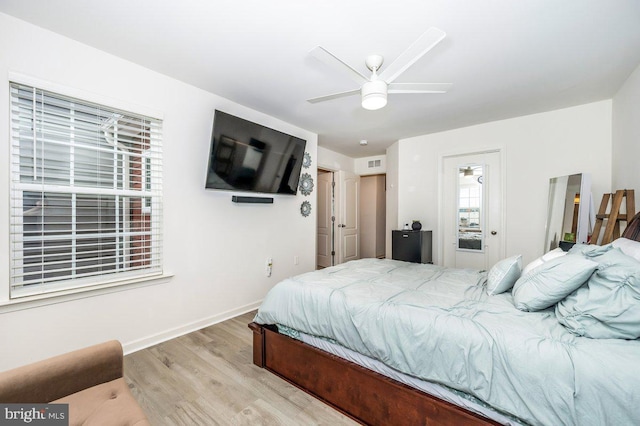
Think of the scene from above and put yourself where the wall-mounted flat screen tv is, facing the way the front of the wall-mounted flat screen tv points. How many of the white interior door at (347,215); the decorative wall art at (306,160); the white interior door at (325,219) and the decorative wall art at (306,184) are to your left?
4

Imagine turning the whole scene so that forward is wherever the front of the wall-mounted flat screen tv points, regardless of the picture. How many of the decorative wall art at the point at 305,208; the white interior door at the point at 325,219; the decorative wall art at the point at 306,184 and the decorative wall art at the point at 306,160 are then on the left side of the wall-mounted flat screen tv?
4

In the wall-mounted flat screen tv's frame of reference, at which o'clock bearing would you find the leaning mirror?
The leaning mirror is roughly at 11 o'clock from the wall-mounted flat screen tv.

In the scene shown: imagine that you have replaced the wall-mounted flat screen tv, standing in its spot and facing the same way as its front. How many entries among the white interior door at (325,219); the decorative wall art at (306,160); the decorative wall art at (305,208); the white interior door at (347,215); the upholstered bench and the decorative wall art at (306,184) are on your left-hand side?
5

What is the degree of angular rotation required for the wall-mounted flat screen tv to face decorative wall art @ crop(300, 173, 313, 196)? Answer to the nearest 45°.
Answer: approximately 90° to its left

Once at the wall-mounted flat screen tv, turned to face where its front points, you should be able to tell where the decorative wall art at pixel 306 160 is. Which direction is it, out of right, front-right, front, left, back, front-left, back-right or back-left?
left

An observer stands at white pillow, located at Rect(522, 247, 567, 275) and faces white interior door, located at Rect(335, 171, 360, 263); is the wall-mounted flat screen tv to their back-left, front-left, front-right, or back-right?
front-left

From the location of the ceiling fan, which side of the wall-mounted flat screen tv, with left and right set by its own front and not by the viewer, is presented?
front

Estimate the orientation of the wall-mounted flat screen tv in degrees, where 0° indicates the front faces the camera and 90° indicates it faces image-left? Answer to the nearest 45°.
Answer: approximately 315°

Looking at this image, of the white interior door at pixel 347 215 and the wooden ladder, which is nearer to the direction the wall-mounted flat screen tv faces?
the wooden ladder

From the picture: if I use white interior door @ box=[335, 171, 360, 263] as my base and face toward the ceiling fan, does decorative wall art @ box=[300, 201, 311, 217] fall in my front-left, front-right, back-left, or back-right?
front-right

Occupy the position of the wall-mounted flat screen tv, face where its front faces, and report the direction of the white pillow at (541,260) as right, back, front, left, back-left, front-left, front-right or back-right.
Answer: front

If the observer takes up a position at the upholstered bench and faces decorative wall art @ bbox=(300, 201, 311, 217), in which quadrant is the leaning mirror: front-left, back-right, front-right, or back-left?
front-right

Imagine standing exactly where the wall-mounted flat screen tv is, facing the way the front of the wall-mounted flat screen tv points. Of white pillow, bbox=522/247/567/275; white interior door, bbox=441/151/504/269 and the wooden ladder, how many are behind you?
0

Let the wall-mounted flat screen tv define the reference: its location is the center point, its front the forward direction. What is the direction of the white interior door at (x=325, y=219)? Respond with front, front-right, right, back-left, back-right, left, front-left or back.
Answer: left
